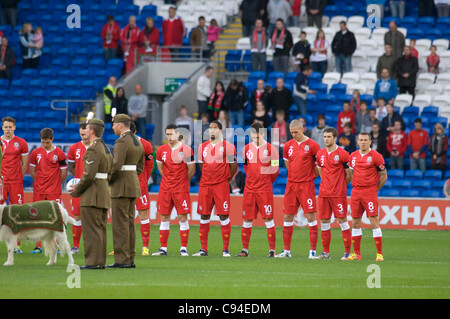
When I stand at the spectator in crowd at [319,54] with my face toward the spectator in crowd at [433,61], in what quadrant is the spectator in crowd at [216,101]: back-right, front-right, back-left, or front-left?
back-right

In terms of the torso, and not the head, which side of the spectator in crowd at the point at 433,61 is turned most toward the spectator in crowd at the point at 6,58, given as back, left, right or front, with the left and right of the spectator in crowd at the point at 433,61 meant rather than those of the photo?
right

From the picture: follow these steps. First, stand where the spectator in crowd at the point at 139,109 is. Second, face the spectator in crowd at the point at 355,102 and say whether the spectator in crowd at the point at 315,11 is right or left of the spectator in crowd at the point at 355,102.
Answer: left

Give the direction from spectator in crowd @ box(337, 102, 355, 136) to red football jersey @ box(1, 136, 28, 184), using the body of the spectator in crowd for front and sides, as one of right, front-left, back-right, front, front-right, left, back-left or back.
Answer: front-right

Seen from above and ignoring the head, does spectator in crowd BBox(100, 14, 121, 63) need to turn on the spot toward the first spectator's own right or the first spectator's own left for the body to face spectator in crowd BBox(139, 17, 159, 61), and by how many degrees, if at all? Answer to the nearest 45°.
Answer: approximately 45° to the first spectator's own left

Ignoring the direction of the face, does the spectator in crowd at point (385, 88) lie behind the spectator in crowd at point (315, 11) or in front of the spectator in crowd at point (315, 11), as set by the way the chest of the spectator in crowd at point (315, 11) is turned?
in front

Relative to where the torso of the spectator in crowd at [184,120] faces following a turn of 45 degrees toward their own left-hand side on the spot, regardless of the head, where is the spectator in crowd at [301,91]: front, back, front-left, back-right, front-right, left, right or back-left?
front-left

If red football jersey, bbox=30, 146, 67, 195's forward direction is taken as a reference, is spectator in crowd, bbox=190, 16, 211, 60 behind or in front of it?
behind

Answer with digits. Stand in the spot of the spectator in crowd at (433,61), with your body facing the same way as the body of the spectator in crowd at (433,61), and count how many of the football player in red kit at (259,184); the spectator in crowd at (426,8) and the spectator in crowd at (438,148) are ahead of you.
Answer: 2

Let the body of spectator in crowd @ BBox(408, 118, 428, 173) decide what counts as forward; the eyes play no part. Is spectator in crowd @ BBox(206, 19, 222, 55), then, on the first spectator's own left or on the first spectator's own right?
on the first spectator's own right

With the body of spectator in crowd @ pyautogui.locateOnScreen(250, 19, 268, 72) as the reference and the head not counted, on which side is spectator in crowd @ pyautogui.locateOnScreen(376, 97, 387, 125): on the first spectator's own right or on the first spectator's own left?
on the first spectator's own left

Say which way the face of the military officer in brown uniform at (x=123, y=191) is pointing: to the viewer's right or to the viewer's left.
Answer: to the viewer's left

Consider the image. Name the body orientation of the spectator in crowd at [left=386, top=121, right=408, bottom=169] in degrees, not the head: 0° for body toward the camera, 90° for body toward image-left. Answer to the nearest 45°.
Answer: approximately 0°

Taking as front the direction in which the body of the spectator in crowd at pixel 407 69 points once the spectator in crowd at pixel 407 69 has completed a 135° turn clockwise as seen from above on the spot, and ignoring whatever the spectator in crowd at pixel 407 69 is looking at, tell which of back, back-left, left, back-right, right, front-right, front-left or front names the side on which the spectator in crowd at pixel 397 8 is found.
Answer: front-right

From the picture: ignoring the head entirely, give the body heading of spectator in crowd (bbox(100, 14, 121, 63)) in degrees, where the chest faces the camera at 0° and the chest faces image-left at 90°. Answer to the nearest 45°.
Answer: approximately 0°
